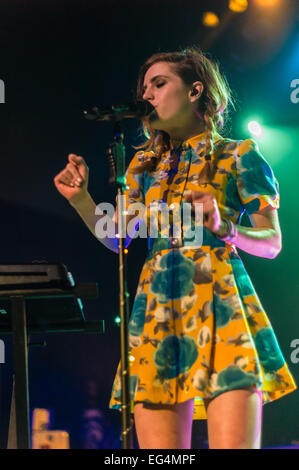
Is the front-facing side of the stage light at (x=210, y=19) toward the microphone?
yes

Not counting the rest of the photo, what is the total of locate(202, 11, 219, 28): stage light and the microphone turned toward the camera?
1

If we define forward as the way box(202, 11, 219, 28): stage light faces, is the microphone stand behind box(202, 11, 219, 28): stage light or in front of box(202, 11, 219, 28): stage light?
in front

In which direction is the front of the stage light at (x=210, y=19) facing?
toward the camera

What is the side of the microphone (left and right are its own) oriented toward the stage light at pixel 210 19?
left

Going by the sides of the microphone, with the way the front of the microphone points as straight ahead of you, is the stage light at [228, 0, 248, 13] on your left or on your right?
on your left

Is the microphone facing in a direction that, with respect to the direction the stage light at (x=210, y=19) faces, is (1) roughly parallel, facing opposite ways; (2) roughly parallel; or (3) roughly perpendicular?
roughly perpendicular

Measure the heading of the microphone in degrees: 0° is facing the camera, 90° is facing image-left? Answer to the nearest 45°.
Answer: approximately 270°

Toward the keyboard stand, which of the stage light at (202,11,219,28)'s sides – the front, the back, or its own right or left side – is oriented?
front
